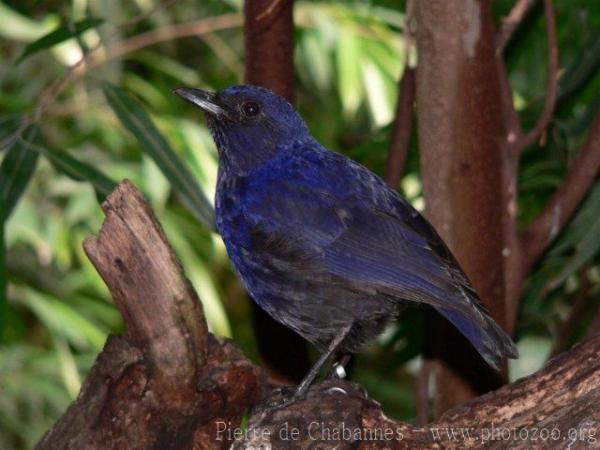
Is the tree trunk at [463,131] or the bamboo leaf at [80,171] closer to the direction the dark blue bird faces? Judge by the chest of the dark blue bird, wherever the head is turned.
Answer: the bamboo leaf

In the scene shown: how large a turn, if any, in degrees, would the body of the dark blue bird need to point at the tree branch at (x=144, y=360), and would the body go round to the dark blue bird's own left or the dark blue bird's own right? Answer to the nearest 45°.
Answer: approximately 45° to the dark blue bird's own left

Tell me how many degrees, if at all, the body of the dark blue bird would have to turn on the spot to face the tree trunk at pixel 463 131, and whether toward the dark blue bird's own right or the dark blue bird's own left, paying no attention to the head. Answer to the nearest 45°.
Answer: approximately 135° to the dark blue bird's own right

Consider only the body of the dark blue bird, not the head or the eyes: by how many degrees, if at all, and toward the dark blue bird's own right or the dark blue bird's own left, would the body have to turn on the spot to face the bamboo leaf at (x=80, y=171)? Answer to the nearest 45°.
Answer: approximately 45° to the dark blue bird's own right

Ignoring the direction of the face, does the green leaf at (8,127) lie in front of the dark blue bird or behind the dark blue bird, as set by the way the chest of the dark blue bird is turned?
in front

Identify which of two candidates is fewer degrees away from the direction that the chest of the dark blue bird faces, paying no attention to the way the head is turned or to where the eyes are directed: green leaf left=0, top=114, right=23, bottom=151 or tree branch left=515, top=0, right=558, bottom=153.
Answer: the green leaf

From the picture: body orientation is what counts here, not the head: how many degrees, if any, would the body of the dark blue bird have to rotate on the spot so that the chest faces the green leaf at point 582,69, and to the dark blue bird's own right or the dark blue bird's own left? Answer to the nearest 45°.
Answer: approximately 135° to the dark blue bird's own right

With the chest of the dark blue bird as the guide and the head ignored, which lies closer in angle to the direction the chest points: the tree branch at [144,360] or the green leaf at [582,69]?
the tree branch

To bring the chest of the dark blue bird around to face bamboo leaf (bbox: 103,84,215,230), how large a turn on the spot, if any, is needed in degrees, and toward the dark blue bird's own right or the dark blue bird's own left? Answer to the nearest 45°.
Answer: approximately 45° to the dark blue bird's own right

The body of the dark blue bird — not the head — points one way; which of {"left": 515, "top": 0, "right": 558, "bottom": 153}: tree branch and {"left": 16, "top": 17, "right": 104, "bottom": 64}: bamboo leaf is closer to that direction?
the bamboo leaf

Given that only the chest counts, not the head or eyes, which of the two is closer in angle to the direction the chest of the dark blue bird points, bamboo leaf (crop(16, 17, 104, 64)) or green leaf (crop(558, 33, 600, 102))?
the bamboo leaf

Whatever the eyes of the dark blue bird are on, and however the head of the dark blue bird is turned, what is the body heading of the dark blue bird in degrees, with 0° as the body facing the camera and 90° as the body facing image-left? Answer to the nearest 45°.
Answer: approximately 90°
